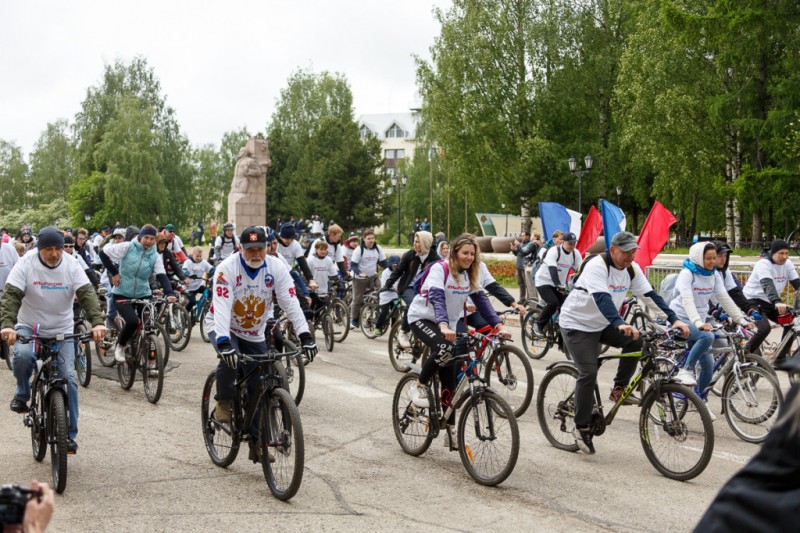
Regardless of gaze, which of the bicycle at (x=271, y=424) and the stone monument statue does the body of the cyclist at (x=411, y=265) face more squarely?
the bicycle

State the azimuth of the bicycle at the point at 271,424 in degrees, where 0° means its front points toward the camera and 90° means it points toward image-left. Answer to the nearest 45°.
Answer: approximately 315°

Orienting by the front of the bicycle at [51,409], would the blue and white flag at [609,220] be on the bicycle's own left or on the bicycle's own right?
on the bicycle's own left

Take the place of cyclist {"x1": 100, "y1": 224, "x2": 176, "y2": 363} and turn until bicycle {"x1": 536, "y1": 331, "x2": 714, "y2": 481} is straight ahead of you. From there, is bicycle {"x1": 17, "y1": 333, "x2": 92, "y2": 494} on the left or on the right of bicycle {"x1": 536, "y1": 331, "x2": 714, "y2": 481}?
right

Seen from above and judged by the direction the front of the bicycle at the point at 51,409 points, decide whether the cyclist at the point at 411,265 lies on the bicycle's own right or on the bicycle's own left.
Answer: on the bicycle's own left

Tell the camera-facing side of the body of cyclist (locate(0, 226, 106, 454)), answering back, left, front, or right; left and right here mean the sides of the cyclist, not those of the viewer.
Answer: front

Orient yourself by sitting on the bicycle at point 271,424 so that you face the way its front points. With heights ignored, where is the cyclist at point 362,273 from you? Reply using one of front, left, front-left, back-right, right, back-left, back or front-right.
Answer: back-left

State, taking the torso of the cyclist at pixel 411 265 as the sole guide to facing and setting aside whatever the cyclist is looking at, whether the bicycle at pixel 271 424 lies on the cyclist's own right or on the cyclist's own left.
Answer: on the cyclist's own right

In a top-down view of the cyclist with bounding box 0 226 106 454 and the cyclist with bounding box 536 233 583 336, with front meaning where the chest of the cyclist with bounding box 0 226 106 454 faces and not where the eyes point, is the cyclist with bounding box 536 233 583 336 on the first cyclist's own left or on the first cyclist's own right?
on the first cyclist's own left

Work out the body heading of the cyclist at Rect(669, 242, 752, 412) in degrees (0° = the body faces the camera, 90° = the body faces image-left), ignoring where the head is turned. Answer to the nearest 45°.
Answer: approximately 315°
